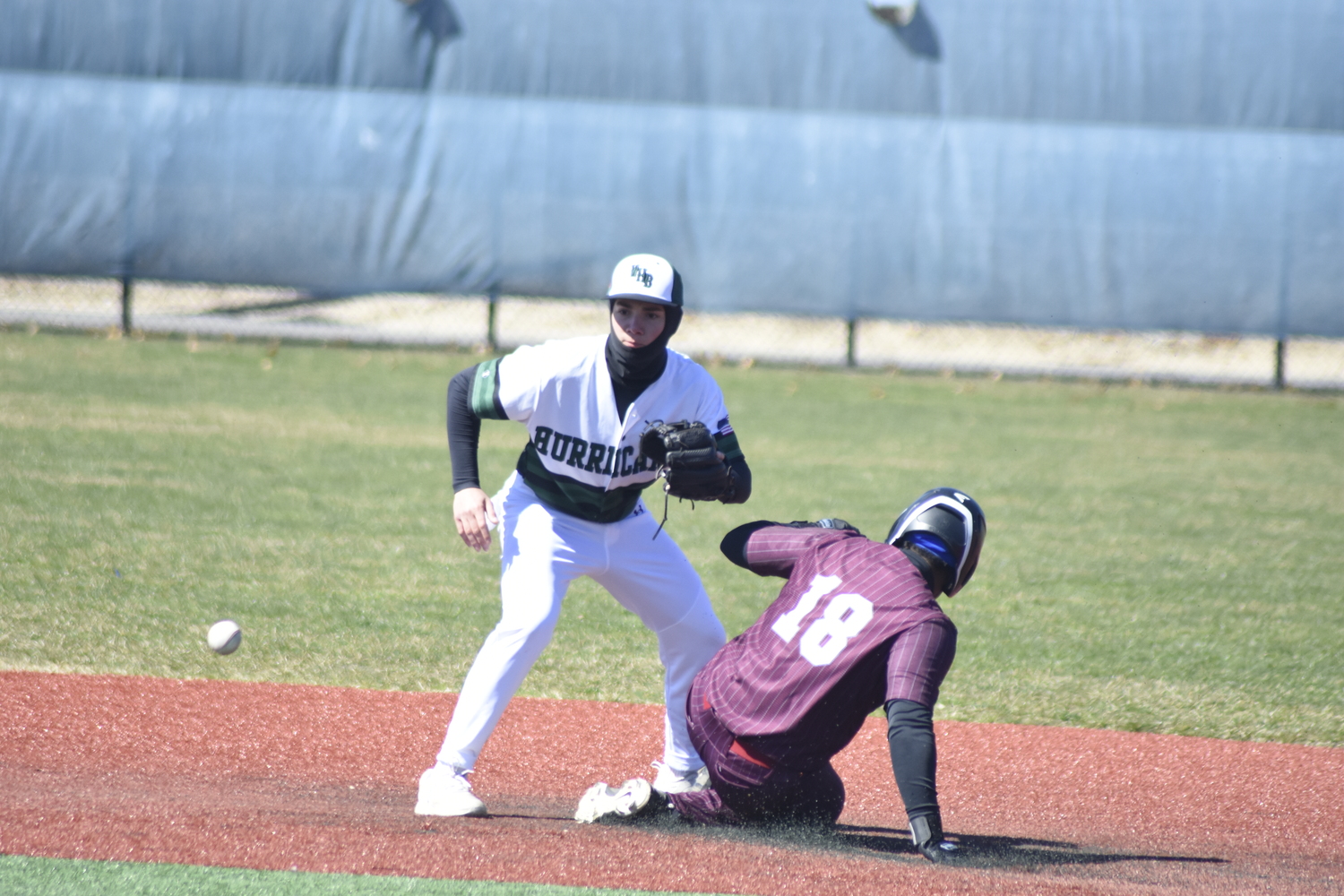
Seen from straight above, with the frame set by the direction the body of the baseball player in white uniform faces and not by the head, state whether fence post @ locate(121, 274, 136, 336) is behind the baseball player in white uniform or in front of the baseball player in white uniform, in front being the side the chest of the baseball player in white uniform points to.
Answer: behind

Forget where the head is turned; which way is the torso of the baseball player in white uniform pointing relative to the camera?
toward the camera

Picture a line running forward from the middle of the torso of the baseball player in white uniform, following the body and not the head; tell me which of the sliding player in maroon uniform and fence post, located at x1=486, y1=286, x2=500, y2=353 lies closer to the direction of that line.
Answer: the sliding player in maroon uniform

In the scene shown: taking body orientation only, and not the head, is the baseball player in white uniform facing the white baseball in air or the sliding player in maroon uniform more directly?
the sliding player in maroon uniform

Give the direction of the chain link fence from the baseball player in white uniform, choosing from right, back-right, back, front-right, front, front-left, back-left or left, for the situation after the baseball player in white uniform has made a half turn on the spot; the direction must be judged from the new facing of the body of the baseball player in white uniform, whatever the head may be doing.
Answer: front

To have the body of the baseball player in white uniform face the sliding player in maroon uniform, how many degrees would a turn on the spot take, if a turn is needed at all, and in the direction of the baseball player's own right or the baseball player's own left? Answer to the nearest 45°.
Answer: approximately 45° to the baseball player's own left

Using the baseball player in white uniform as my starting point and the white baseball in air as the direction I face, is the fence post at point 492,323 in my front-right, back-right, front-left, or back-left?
front-right

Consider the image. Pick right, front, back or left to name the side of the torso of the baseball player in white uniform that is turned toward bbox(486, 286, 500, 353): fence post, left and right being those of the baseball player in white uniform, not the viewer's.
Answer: back
